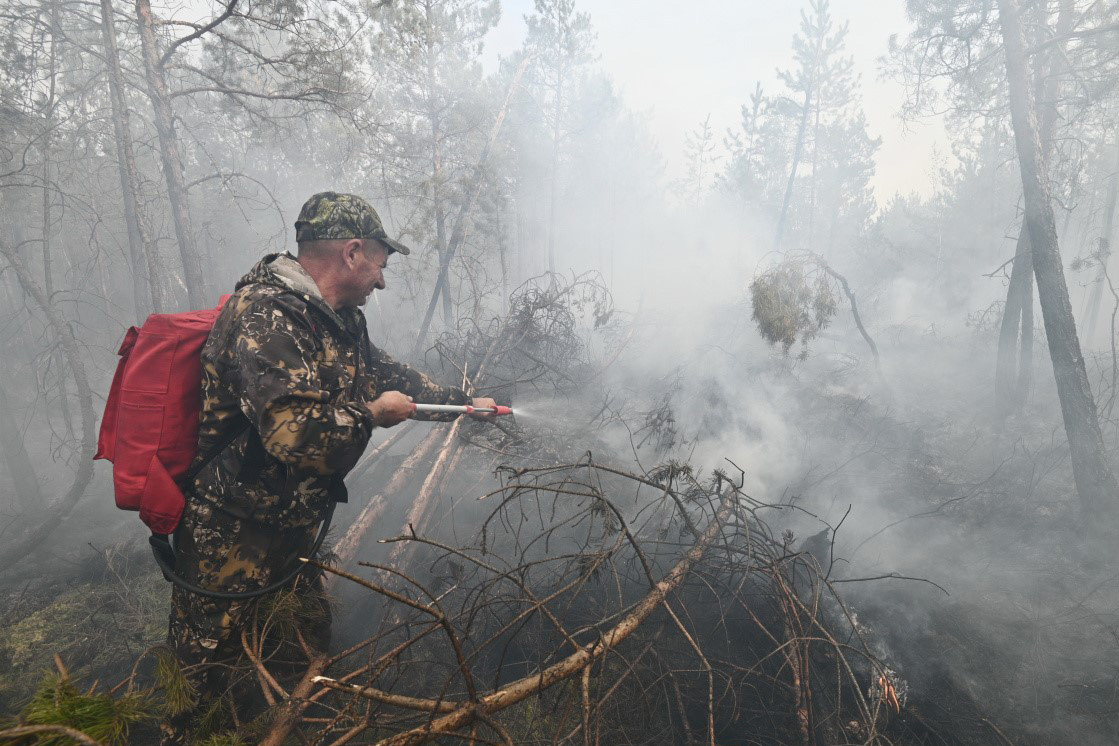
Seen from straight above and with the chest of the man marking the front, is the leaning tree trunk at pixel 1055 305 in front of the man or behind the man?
in front

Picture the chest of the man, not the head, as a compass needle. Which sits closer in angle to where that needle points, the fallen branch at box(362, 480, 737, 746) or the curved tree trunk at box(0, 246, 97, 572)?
the fallen branch

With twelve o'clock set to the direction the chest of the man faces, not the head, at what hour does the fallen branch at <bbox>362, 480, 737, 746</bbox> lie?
The fallen branch is roughly at 2 o'clock from the man.

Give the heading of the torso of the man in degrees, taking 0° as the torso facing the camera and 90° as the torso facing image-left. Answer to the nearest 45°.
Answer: approximately 270°

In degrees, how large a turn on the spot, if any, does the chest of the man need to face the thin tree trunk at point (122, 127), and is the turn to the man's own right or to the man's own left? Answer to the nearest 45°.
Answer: approximately 90° to the man's own left

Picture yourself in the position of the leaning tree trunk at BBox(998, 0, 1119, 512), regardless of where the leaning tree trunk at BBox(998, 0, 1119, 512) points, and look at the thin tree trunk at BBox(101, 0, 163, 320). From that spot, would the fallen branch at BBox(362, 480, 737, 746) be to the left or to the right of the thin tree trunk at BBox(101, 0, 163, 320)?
left

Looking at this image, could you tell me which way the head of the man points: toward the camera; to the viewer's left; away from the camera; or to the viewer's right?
to the viewer's right

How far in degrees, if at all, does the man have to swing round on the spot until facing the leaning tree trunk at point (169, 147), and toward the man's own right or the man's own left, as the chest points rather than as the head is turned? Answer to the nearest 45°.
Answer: approximately 90° to the man's own left

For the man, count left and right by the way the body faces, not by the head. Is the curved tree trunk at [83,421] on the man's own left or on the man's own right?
on the man's own left
